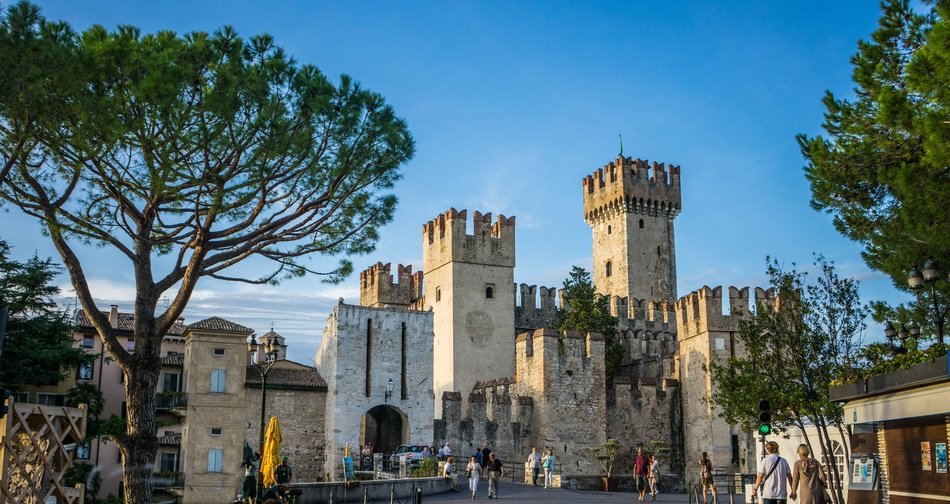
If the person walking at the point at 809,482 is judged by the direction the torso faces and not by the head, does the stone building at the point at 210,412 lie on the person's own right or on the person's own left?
on the person's own left

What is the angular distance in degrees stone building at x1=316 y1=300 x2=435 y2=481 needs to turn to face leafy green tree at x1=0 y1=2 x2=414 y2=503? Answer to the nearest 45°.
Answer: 0° — it already faces it

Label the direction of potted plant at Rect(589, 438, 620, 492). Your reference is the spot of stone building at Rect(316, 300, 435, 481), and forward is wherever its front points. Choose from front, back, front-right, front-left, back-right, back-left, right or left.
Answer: left

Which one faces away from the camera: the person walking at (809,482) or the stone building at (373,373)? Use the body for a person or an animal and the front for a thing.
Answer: the person walking

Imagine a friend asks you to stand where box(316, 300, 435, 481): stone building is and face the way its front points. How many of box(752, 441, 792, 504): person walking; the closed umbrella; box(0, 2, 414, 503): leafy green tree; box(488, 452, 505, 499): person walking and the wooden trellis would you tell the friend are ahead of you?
5

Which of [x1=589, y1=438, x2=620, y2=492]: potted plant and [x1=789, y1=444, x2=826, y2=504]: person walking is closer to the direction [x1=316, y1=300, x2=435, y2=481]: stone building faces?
the person walking

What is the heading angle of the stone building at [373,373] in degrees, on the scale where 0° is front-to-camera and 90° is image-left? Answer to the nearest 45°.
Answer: approximately 0°

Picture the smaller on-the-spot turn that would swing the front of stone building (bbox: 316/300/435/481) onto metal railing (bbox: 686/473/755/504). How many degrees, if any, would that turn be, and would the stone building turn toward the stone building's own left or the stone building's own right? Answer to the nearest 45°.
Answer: approximately 45° to the stone building's own left

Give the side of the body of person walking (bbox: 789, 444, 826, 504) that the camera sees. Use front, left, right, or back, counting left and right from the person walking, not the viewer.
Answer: back

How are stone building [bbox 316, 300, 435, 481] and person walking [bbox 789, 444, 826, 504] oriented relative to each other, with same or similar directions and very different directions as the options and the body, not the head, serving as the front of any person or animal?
very different directions

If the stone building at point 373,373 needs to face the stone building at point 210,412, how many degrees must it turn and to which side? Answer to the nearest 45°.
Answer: approximately 90° to its right

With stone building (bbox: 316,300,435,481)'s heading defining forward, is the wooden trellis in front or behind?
in front

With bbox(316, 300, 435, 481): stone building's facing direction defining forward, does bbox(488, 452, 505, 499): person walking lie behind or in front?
in front
